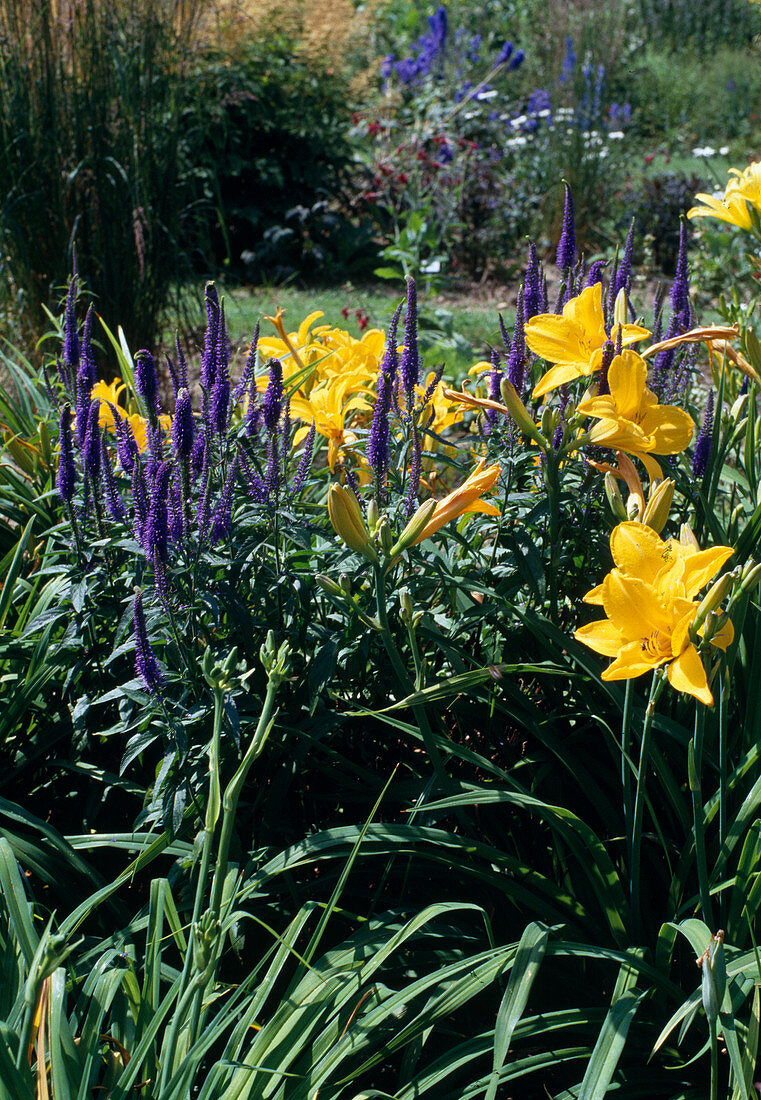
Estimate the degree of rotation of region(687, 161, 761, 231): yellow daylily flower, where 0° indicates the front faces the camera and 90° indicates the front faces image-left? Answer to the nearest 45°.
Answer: approximately 90°
